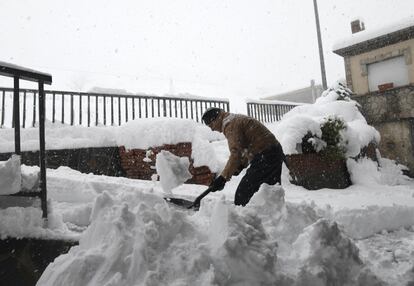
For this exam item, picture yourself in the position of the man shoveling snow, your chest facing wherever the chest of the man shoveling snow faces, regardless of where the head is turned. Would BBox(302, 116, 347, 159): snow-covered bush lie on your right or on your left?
on your right

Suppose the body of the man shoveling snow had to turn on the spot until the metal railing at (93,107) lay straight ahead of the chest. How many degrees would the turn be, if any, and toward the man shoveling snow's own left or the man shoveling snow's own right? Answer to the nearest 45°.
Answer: approximately 45° to the man shoveling snow's own right

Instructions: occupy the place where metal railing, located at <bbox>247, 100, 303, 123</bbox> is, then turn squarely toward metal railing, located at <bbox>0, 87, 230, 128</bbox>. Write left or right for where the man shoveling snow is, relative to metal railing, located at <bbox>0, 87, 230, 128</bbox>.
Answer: left

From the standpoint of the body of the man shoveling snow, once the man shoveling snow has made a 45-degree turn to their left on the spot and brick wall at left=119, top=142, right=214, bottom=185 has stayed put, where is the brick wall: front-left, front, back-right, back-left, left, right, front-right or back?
right

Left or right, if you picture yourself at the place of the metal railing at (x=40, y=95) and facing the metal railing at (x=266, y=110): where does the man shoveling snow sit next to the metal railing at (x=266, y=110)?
right

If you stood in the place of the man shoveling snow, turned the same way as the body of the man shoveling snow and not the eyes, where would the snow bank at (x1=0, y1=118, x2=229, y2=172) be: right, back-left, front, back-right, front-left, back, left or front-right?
front-right

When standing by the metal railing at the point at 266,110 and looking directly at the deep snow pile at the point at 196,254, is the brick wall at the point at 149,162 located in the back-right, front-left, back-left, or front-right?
front-right

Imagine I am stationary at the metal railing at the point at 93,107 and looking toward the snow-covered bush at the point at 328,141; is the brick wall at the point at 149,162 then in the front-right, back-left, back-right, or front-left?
front-right

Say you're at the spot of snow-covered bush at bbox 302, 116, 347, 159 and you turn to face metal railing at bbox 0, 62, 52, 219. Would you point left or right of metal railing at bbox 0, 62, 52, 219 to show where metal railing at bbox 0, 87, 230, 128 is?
right

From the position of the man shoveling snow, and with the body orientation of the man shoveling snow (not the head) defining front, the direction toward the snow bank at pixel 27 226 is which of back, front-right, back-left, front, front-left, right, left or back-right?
front-left

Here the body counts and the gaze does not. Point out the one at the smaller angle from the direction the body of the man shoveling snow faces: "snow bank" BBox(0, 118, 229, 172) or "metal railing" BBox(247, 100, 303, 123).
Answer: the snow bank

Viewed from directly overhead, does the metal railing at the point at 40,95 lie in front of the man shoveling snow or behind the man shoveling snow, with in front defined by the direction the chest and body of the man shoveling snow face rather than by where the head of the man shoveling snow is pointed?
in front

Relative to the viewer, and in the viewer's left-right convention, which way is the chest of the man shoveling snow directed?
facing to the left of the viewer

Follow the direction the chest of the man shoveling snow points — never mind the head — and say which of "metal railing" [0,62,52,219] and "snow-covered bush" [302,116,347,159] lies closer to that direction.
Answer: the metal railing

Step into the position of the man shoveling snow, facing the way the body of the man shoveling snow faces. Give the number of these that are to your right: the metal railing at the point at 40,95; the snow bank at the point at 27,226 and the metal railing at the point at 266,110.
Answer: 1
